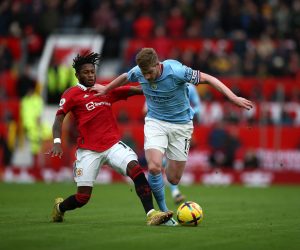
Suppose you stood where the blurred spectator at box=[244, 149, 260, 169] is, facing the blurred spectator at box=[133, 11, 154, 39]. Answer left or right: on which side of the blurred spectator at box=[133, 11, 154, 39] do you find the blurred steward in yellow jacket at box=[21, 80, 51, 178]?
left

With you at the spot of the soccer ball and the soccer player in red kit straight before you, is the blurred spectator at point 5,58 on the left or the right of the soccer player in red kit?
right

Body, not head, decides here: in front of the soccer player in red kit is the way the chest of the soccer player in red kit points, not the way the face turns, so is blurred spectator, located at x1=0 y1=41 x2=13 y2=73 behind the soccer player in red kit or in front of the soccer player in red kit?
behind

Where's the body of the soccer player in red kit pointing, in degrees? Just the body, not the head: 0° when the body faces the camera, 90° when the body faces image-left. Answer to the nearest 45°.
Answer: approximately 315°

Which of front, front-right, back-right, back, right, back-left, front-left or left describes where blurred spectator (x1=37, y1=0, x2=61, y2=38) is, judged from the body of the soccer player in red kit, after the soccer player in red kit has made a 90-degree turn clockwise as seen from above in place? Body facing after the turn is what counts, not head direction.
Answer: back-right

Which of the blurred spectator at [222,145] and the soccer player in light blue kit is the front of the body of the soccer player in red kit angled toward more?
the soccer player in light blue kit

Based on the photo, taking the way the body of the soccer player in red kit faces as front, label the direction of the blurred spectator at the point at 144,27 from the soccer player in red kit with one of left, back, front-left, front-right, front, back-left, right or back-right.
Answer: back-left

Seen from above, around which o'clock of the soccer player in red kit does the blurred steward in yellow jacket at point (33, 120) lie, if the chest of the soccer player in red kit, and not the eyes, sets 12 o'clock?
The blurred steward in yellow jacket is roughly at 7 o'clock from the soccer player in red kit.

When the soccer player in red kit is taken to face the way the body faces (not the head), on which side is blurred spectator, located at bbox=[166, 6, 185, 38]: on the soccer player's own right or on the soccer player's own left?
on the soccer player's own left
